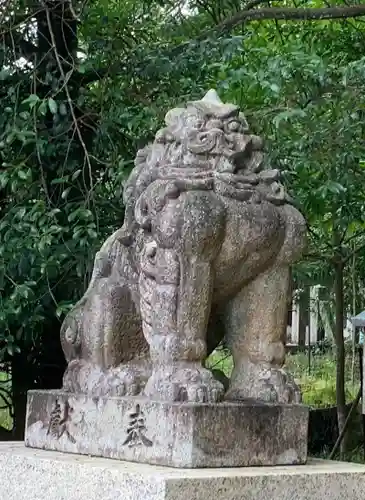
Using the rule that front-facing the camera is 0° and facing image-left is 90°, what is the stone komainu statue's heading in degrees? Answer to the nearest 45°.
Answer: approximately 315°

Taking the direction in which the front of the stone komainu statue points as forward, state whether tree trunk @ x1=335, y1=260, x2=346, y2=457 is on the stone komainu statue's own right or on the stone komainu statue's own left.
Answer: on the stone komainu statue's own left
